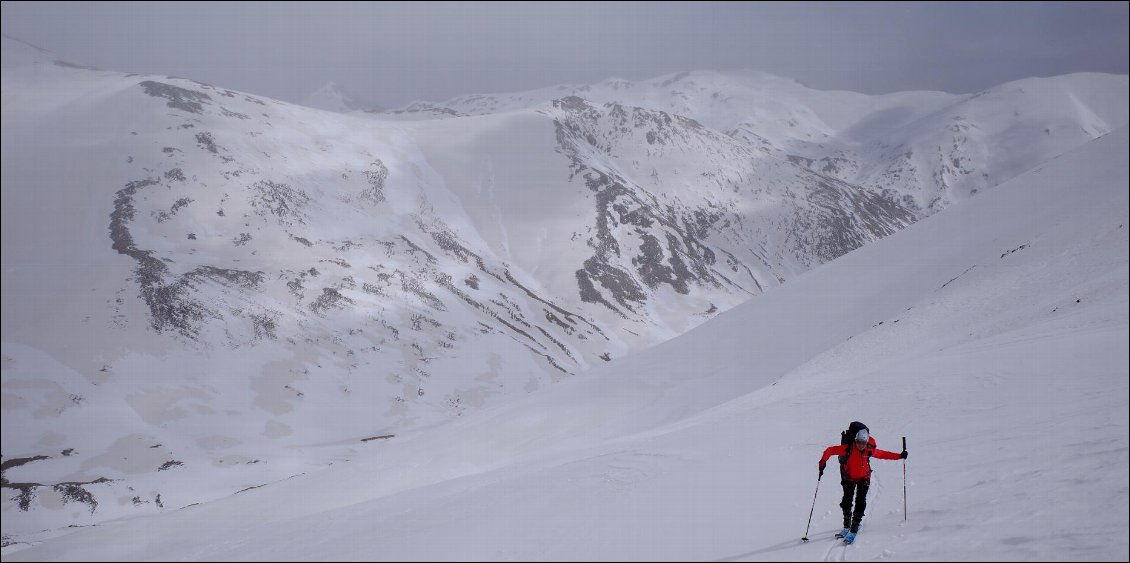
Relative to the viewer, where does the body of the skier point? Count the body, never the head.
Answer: toward the camera
